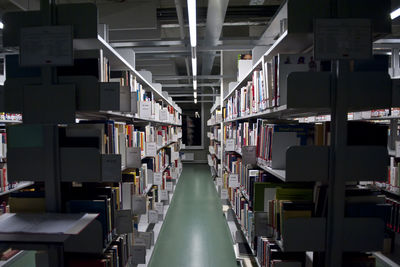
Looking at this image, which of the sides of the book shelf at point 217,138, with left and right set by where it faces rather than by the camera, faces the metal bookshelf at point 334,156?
left

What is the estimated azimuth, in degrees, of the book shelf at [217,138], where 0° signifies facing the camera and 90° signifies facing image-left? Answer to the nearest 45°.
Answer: approximately 90°

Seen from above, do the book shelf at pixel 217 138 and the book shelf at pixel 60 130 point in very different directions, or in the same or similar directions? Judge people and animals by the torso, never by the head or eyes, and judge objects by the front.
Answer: very different directions

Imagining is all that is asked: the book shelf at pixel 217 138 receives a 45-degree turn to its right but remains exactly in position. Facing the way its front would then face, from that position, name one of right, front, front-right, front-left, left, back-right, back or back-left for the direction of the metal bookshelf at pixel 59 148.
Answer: back-left

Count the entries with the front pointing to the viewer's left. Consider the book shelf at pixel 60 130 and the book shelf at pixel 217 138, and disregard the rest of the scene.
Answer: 1

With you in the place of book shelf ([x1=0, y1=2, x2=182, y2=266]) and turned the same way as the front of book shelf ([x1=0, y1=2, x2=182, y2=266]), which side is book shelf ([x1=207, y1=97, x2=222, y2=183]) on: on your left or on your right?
on your left

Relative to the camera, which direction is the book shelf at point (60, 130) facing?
to the viewer's right

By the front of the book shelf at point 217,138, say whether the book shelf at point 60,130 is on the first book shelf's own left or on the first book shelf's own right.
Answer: on the first book shelf's own left
